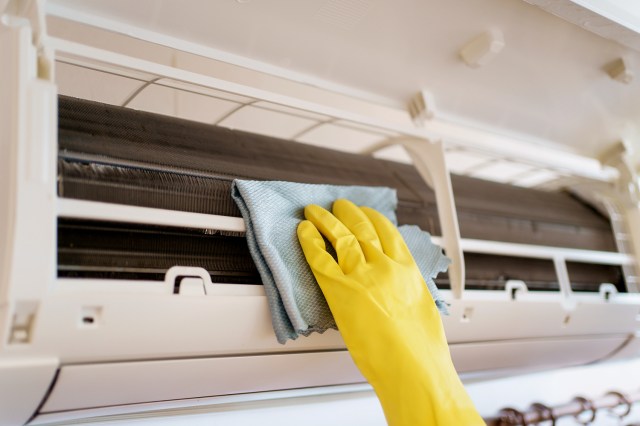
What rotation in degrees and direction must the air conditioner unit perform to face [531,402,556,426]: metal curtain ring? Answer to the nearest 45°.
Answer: approximately 90° to its left

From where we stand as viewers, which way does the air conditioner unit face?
facing the viewer and to the right of the viewer

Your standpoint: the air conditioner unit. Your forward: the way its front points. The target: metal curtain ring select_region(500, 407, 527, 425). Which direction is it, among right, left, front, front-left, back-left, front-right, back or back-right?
left
